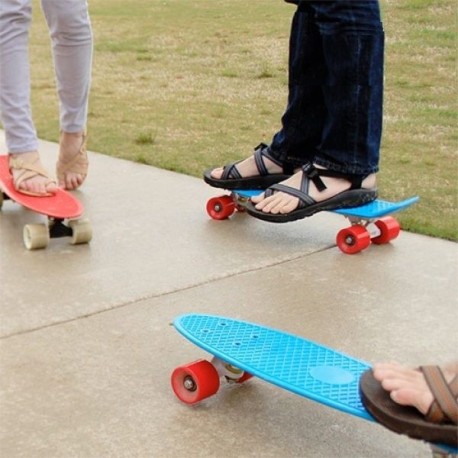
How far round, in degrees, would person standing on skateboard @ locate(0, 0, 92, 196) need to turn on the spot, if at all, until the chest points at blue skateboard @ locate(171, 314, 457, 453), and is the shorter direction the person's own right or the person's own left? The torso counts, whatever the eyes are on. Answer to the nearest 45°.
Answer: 0° — they already face it

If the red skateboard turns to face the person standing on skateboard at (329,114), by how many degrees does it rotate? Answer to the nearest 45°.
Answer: approximately 45° to its left

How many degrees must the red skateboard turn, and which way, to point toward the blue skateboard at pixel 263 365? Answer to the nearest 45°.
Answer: approximately 45° to its right

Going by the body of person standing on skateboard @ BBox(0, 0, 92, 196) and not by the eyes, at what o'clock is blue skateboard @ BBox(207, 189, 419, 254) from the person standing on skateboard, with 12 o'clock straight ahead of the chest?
The blue skateboard is roughly at 10 o'clock from the person standing on skateboard.

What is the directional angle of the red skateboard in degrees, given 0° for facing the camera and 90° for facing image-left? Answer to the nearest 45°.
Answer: approximately 315°

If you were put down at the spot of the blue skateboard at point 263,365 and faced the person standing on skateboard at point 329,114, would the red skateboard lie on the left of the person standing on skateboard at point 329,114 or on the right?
left

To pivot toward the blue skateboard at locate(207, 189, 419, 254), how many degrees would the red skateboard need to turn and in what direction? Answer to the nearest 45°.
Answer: approximately 45° to its left
